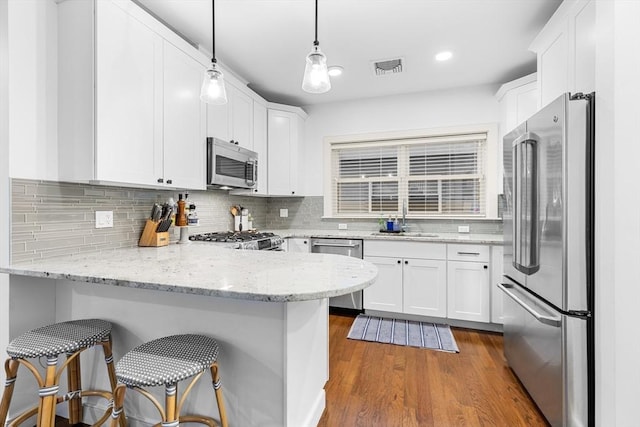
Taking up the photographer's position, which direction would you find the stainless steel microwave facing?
facing the viewer and to the right of the viewer

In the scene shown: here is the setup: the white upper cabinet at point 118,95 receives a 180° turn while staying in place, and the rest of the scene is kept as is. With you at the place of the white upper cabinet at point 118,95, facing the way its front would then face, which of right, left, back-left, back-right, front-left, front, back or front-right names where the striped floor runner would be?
back-right

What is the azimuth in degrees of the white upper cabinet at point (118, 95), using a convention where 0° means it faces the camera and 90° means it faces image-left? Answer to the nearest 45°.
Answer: approximately 315°

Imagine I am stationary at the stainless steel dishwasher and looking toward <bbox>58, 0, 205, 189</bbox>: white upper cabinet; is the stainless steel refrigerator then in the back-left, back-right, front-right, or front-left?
front-left

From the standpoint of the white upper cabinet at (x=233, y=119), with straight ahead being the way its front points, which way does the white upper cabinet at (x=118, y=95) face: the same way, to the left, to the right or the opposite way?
the same way

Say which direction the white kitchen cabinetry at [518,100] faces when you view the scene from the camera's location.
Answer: facing the viewer and to the left of the viewer

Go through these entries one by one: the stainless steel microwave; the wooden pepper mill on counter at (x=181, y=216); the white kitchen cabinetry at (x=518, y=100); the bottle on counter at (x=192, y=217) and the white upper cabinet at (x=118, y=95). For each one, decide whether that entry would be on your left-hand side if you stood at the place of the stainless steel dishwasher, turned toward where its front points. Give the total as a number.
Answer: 1

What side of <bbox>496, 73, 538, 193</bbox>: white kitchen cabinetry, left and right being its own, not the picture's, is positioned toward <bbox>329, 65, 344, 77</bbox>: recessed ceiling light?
front

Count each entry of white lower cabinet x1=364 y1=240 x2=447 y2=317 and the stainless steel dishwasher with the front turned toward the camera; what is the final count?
2

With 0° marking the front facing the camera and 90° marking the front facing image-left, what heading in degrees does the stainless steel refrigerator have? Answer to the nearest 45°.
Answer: approximately 45°

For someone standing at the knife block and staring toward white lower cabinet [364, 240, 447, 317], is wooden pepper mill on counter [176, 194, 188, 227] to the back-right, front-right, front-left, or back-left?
front-left

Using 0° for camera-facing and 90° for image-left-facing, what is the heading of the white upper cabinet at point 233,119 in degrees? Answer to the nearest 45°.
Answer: approximately 315°

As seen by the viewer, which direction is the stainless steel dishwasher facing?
toward the camera

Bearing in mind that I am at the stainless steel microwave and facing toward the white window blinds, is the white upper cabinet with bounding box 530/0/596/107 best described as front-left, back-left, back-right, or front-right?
front-right

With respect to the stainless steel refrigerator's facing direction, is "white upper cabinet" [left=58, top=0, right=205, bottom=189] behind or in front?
in front

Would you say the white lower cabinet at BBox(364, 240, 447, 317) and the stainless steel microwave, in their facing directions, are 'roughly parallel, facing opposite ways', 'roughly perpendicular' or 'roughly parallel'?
roughly perpendicular

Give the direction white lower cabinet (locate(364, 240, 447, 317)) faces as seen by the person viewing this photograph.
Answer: facing the viewer
